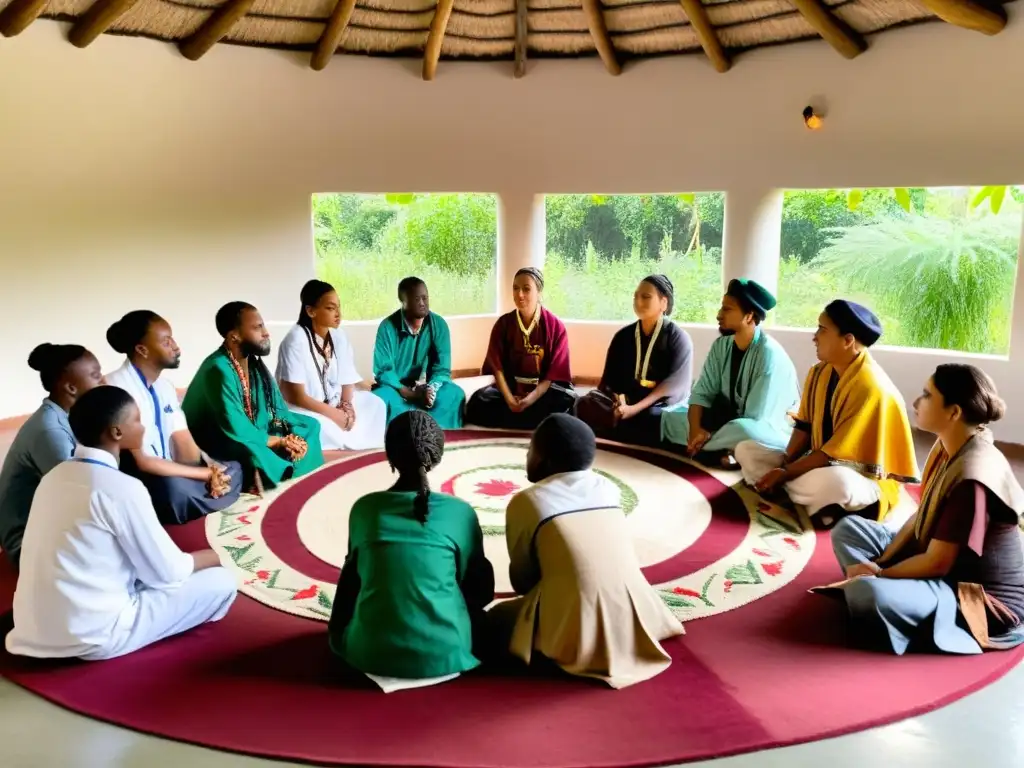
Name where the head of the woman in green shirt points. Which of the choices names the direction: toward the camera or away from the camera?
away from the camera

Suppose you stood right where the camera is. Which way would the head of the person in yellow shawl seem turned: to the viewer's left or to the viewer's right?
to the viewer's left

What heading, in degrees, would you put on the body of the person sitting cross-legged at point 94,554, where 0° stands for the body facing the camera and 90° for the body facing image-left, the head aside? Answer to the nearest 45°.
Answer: approximately 225°

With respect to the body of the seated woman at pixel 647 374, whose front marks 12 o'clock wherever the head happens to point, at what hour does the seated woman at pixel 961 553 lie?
the seated woman at pixel 961 553 is roughly at 10 o'clock from the seated woman at pixel 647 374.

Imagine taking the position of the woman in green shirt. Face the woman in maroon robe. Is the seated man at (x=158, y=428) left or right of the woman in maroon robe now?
left

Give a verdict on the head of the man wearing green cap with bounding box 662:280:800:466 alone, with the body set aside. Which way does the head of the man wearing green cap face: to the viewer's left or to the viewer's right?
to the viewer's left

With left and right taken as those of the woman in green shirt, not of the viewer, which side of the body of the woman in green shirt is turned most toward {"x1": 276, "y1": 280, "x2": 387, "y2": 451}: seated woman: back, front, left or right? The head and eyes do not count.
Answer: front

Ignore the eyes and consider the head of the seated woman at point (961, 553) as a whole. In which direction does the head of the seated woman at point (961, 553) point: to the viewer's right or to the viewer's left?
to the viewer's left

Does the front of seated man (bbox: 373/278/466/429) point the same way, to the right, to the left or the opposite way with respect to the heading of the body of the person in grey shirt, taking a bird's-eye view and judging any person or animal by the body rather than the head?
to the right

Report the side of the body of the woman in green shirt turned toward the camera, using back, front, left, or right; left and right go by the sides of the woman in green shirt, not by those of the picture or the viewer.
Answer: back

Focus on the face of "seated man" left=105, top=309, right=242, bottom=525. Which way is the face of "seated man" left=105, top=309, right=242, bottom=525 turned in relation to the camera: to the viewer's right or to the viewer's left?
to the viewer's right

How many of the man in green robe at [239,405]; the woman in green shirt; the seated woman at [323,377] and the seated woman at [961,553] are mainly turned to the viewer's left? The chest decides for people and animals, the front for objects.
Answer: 1

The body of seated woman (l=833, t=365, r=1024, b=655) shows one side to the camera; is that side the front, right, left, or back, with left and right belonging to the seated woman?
left

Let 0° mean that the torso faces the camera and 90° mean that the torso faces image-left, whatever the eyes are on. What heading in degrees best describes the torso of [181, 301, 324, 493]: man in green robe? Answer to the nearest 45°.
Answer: approximately 315°

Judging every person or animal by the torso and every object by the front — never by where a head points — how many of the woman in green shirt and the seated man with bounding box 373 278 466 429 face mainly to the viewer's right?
0

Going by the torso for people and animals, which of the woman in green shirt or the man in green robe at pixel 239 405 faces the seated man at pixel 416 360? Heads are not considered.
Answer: the woman in green shirt

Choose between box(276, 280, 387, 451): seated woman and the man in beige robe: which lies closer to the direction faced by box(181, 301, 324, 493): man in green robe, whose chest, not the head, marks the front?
the man in beige robe

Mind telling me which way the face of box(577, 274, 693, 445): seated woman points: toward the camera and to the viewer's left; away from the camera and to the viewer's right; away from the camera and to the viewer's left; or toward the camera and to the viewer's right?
toward the camera and to the viewer's left

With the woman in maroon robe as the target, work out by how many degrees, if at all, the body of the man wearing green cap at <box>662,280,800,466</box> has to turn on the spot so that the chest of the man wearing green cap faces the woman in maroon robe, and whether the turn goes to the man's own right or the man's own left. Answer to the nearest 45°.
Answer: approximately 90° to the man's own right
